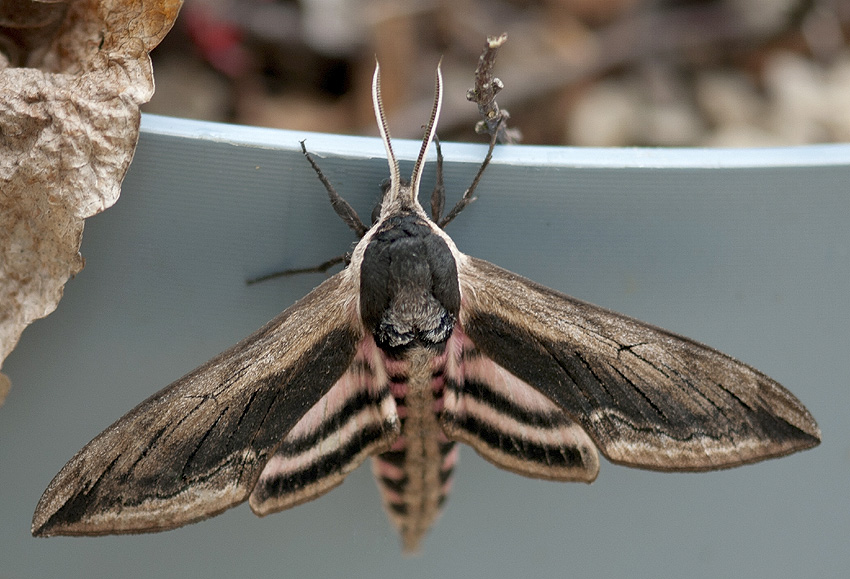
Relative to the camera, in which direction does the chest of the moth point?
away from the camera
